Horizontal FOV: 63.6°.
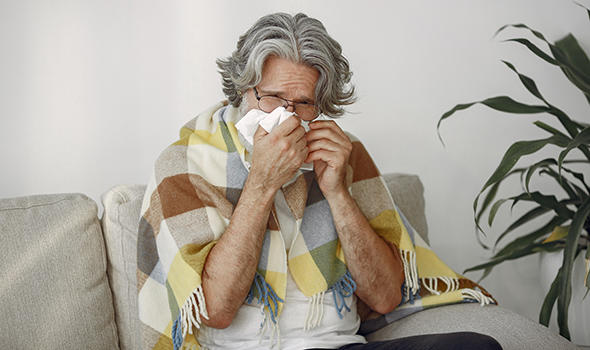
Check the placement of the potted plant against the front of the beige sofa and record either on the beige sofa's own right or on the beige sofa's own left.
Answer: on the beige sofa's own left

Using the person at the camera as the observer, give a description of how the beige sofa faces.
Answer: facing the viewer
